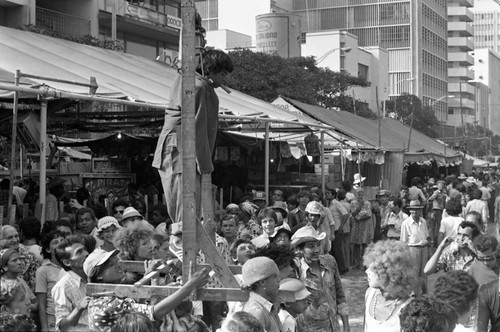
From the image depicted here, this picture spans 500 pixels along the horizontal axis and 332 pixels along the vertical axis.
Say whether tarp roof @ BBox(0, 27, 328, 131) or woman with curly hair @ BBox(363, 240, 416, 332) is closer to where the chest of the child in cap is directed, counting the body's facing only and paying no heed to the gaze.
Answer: the woman with curly hair

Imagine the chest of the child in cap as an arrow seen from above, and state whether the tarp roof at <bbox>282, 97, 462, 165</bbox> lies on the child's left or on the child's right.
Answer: on the child's left

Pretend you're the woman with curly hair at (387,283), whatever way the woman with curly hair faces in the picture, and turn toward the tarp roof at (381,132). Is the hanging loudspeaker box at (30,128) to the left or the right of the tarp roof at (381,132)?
left

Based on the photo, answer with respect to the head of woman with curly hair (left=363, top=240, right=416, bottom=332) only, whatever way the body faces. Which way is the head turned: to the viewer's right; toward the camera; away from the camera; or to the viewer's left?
to the viewer's left

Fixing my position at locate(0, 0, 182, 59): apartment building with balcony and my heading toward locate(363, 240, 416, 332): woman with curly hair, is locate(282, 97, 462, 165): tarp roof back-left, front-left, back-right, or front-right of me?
front-left
